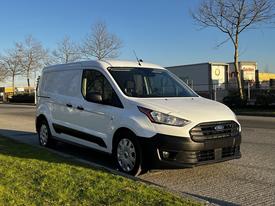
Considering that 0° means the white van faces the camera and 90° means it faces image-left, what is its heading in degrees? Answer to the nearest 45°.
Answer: approximately 315°

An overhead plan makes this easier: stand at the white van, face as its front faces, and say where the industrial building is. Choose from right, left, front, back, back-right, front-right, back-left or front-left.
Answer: back-left
